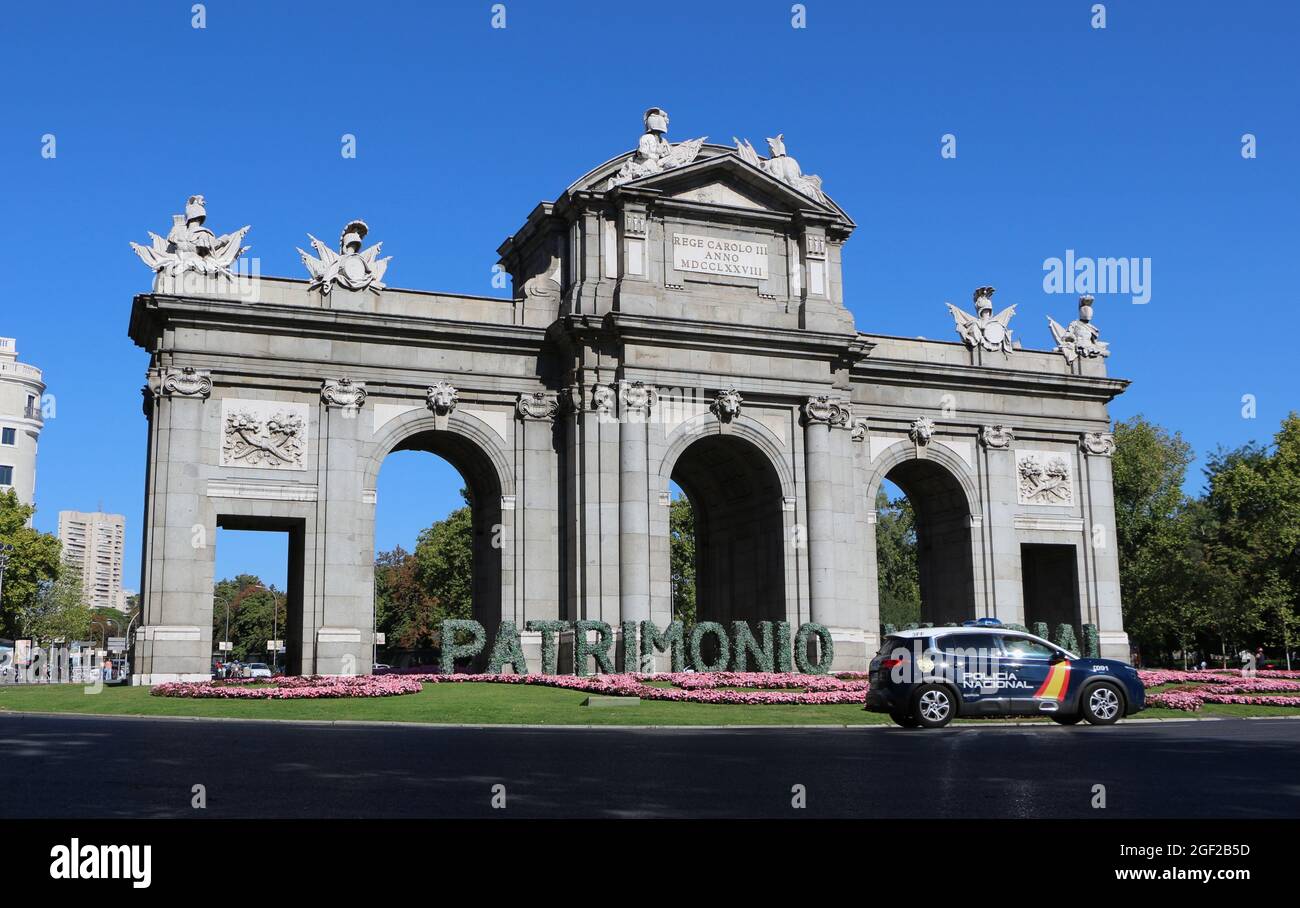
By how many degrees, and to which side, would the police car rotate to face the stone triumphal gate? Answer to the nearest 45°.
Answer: approximately 135° to its left

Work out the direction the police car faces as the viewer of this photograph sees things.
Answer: facing to the right of the viewer

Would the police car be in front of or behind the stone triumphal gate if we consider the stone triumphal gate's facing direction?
in front

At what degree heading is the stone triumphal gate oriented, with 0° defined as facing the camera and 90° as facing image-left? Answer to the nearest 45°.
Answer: approximately 315°

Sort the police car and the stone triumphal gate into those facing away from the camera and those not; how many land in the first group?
0
